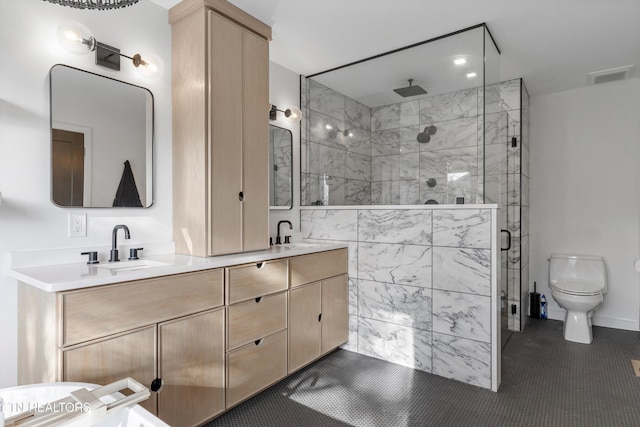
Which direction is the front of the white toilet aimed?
toward the camera

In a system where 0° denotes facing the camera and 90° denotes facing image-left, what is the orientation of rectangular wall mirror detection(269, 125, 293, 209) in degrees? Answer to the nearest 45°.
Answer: approximately 315°

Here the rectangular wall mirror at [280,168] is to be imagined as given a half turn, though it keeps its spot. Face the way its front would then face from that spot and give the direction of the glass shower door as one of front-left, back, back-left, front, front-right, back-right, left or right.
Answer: back-right

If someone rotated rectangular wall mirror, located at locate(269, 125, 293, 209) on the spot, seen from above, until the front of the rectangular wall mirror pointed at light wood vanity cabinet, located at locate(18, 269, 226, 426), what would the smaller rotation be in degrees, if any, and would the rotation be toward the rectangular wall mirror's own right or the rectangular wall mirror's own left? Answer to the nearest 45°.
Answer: approximately 90° to the rectangular wall mirror's own right

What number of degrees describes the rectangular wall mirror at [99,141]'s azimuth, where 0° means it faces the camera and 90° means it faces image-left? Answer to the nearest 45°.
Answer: approximately 315°

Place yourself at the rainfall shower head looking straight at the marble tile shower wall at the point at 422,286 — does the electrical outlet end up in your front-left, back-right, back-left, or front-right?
front-right

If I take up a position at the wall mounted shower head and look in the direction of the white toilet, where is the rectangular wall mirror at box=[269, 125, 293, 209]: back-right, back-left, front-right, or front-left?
back-right

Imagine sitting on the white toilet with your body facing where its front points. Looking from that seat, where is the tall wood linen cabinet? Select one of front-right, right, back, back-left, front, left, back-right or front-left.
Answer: front-right

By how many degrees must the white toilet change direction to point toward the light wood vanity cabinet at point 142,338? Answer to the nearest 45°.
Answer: approximately 45° to its right
